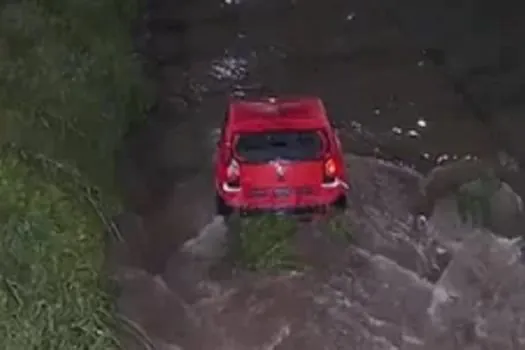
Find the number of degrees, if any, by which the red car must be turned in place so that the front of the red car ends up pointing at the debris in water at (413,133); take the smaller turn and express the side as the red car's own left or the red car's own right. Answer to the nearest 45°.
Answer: approximately 45° to the red car's own right

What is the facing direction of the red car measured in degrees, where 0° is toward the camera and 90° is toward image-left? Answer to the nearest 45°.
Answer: approximately 180°

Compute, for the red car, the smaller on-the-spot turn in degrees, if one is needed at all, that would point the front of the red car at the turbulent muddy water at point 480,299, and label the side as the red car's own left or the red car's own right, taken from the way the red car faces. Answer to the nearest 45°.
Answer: approximately 90° to the red car's own right

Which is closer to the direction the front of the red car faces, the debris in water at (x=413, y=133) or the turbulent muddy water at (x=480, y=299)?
the debris in water

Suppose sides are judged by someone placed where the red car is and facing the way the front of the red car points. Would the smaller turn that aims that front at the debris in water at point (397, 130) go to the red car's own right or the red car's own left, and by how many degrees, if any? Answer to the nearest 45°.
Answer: approximately 45° to the red car's own right

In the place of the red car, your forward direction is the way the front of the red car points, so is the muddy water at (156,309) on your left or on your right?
on your left
